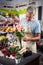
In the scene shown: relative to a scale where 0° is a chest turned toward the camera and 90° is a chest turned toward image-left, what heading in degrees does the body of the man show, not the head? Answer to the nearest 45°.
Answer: approximately 45°
